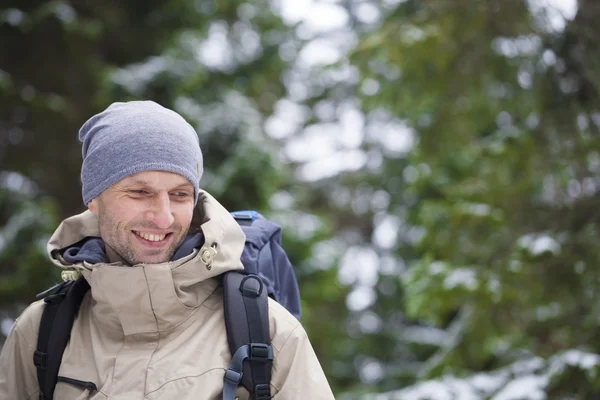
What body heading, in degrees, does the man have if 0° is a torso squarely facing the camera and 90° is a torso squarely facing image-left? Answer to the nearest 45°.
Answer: approximately 0°
